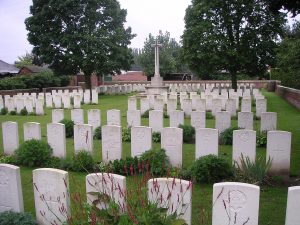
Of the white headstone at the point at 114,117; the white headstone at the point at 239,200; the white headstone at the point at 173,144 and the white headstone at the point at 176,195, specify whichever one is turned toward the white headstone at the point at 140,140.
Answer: the white headstone at the point at 114,117

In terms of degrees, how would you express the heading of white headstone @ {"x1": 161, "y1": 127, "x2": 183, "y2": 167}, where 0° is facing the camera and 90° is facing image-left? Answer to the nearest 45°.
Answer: approximately 0°

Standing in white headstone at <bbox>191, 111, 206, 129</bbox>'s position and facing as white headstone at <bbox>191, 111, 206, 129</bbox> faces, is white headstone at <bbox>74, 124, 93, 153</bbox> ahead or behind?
ahead

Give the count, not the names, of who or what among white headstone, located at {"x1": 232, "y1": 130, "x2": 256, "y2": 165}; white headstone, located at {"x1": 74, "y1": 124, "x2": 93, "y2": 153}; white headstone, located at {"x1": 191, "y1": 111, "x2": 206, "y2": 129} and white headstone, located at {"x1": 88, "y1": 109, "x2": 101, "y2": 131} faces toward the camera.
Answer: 4

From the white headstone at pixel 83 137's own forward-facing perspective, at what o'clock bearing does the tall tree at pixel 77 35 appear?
The tall tree is roughly at 6 o'clock from the white headstone.

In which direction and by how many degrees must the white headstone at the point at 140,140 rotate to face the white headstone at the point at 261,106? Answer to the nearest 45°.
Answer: approximately 135° to its left

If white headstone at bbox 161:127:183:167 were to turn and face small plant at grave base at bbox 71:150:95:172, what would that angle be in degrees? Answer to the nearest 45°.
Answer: approximately 90° to its right

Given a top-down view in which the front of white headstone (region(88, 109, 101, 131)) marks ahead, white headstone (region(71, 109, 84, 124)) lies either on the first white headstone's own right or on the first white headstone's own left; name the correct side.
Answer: on the first white headstone's own right

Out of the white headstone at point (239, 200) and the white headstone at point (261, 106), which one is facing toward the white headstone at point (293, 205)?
the white headstone at point (261, 106)

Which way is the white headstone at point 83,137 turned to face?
toward the camera

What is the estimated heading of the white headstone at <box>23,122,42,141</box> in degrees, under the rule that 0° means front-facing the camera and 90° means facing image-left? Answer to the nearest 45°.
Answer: approximately 0°

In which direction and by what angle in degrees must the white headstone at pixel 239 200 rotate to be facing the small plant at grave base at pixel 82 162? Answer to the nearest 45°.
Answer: approximately 135° to its right

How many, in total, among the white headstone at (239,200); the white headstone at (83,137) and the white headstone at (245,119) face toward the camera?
3

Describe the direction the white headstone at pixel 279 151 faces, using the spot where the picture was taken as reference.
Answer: facing the viewer

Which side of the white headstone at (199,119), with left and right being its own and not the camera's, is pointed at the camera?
front

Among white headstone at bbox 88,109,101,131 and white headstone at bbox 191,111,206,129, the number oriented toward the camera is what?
2

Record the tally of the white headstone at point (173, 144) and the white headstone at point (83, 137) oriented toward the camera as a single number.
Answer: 2
